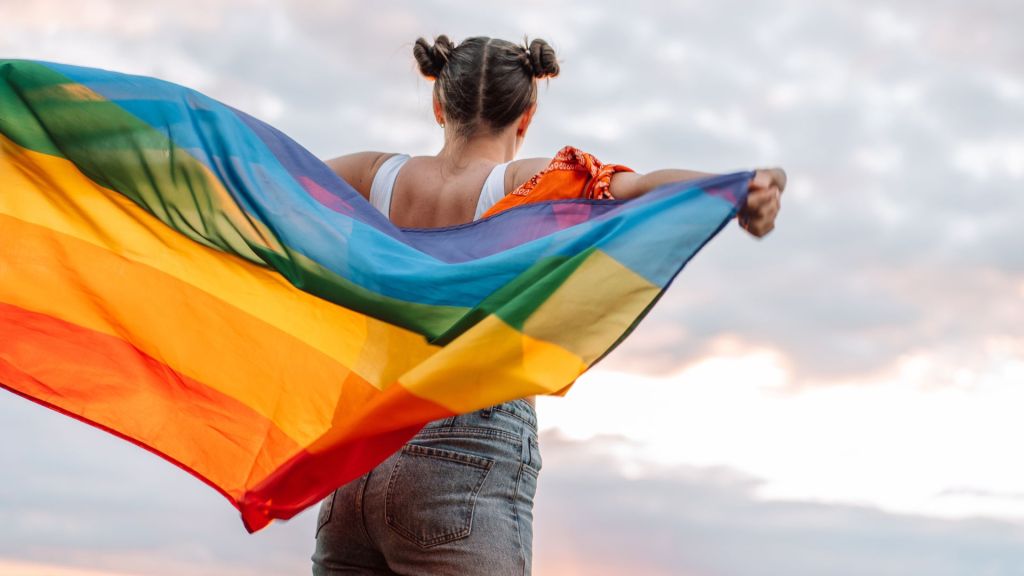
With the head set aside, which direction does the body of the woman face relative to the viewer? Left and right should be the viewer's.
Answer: facing away from the viewer

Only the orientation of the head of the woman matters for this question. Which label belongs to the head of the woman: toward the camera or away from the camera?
away from the camera
